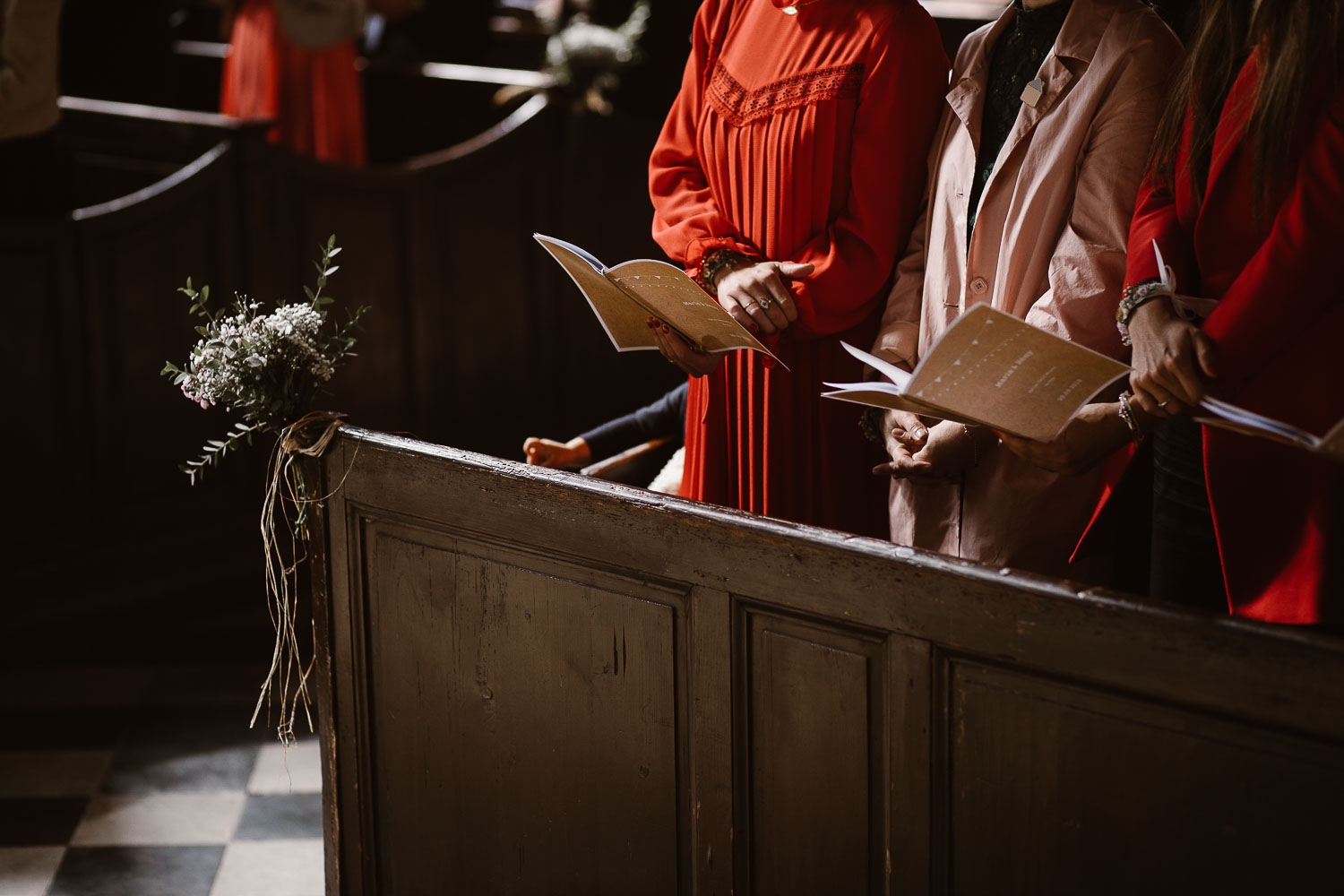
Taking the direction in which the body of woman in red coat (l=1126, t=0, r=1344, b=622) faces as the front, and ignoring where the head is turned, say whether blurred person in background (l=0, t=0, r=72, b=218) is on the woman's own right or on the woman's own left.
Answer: on the woman's own right

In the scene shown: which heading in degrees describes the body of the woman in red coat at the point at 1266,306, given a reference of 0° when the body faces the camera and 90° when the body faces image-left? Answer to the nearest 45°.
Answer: approximately 45°

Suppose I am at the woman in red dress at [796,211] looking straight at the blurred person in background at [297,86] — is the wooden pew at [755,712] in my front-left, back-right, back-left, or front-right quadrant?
back-left

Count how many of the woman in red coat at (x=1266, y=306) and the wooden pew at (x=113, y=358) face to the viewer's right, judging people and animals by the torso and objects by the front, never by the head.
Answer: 0

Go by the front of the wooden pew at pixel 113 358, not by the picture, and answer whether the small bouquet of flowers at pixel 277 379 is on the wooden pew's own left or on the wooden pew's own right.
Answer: on the wooden pew's own left

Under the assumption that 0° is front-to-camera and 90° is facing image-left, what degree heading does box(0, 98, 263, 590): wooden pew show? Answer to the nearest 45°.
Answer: approximately 45°

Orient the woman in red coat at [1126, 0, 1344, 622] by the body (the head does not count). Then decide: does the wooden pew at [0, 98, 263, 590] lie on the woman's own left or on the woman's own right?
on the woman's own right
